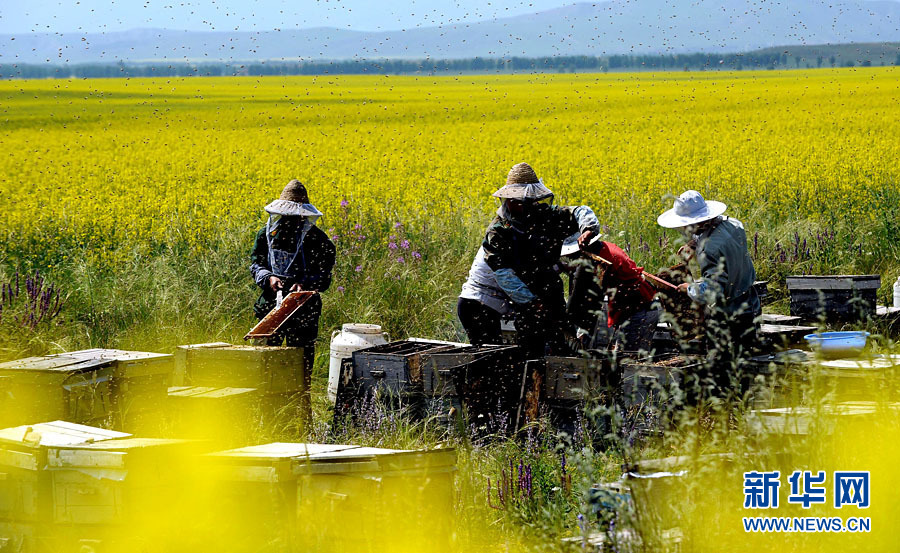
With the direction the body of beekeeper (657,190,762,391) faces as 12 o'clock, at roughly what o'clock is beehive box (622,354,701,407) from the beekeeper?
The beehive box is roughly at 10 o'clock from the beekeeper.

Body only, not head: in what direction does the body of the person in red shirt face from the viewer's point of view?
to the viewer's left

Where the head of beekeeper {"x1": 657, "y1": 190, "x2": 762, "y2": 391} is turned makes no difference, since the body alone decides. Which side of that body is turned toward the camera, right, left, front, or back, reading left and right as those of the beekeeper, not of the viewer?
left

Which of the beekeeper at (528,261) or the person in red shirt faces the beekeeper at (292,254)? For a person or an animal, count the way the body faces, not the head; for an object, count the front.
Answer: the person in red shirt

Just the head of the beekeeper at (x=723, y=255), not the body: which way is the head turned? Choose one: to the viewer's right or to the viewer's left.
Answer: to the viewer's left

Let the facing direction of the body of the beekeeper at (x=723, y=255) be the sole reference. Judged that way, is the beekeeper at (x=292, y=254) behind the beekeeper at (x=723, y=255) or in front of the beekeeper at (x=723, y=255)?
in front

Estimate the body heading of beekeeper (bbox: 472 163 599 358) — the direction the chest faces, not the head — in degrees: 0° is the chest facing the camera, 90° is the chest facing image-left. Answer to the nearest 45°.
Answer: approximately 0°

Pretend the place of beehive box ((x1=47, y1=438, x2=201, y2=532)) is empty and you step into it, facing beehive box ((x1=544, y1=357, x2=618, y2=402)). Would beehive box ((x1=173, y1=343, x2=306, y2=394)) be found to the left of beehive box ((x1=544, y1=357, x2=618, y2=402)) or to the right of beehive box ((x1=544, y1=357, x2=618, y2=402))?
left
